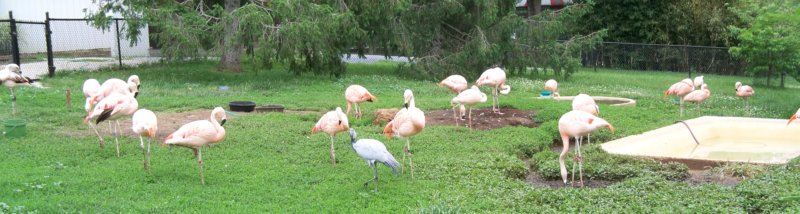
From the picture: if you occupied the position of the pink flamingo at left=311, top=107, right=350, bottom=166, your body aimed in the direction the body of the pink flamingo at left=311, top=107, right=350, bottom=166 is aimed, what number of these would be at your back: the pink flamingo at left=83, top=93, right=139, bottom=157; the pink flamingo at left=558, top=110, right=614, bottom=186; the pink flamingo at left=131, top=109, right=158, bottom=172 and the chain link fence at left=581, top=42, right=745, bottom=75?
2

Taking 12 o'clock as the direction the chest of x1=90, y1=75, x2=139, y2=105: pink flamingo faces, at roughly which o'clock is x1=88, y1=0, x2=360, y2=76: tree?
The tree is roughly at 10 o'clock from the pink flamingo.

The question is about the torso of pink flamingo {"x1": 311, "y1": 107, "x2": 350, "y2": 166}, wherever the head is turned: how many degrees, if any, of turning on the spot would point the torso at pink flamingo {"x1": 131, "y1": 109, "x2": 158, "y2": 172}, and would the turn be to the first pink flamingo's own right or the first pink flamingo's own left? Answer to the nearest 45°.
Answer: approximately 180°

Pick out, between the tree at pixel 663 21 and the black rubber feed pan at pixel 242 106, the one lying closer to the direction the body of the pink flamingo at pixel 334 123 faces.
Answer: the tree

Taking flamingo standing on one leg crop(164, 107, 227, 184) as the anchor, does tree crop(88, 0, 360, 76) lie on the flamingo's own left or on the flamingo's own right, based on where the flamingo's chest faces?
on the flamingo's own left

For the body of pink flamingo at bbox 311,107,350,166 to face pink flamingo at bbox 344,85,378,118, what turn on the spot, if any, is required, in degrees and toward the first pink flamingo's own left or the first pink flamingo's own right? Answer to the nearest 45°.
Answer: approximately 90° to the first pink flamingo's own left

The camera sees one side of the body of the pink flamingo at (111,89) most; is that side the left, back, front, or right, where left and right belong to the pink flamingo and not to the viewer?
right

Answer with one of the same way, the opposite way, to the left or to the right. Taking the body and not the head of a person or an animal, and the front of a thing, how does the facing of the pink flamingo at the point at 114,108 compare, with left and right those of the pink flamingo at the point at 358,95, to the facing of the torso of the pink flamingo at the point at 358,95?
the opposite way

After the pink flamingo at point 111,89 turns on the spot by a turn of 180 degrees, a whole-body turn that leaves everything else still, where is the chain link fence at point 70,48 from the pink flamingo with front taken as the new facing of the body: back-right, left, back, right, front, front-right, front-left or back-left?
right

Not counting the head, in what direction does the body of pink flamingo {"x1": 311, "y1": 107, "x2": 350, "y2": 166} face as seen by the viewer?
to the viewer's right

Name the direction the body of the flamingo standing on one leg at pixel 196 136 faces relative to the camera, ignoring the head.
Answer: to the viewer's right
